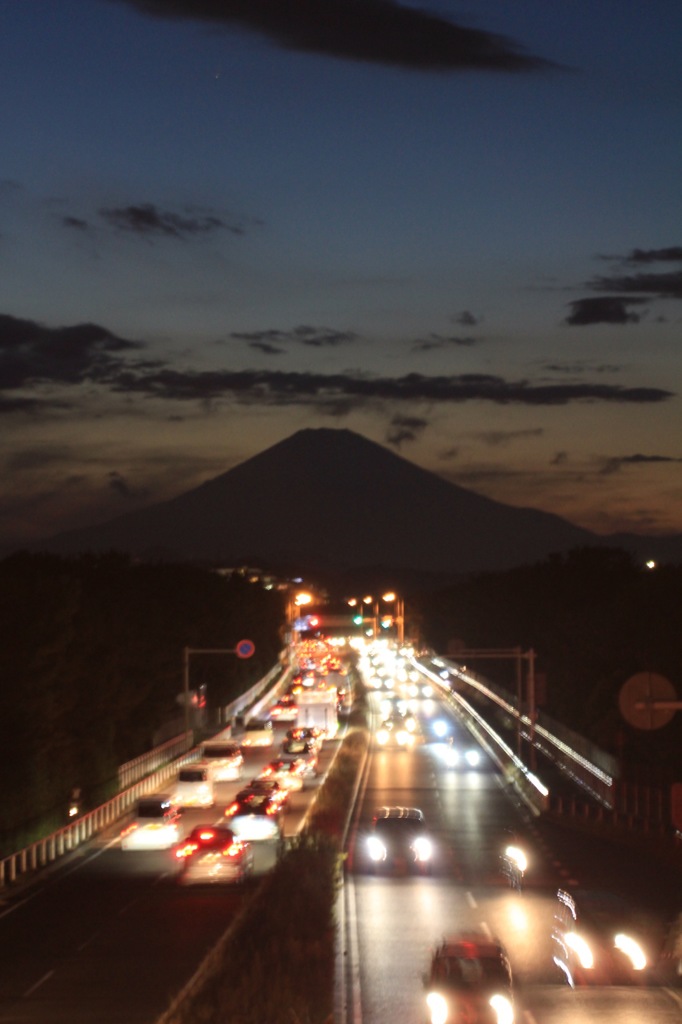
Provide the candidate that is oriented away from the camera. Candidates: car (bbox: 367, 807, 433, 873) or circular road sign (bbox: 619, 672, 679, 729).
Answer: the circular road sign

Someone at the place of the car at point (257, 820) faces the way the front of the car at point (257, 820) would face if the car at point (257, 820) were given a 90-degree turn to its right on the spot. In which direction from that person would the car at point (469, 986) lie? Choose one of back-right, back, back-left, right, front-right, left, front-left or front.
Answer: right

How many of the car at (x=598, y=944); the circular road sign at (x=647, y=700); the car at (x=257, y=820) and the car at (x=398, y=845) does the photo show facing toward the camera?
2

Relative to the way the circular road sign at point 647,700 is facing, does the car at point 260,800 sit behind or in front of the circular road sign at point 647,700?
in front

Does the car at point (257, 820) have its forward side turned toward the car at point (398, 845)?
no

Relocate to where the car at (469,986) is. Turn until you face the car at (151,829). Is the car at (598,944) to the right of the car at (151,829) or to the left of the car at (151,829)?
right

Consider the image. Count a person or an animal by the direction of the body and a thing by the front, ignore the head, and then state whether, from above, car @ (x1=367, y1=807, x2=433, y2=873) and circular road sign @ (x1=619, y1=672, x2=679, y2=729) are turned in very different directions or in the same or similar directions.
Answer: very different directions

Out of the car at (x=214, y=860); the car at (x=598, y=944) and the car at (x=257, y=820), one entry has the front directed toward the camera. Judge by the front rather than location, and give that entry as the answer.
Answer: the car at (x=598, y=944)

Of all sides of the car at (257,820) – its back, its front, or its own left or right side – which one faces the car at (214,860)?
back

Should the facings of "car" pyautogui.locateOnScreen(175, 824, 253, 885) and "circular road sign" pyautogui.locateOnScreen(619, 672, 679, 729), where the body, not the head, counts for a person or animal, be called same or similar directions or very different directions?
same or similar directions

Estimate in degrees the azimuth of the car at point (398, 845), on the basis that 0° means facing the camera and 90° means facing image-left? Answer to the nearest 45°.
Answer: approximately 0°

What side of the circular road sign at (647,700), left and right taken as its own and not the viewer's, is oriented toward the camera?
back

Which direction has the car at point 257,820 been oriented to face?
away from the camera

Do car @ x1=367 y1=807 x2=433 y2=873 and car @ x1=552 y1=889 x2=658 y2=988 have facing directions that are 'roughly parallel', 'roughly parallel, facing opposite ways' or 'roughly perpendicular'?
roughly parallel

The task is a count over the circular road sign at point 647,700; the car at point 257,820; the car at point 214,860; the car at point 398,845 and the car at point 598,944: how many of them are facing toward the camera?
2

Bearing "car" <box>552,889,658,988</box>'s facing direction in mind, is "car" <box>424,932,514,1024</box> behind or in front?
in front

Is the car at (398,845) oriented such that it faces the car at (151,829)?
no

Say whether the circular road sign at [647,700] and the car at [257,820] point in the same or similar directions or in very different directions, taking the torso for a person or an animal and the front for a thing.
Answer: same or similar directions

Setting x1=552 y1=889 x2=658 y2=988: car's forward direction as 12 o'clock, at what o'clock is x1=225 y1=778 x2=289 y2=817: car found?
x1=225 y1=778 x2=289 y2=817: car is roughly at 5 o'clock from x1=552 y1=889 x2=658 y2=988: car.

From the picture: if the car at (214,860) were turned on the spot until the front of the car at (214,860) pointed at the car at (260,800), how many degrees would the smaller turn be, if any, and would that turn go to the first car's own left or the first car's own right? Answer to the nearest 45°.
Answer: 0° — it already faces it

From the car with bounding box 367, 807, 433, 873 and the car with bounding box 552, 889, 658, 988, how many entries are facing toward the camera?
2

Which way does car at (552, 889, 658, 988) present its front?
toward the camera

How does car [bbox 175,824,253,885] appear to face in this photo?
away from the camera
